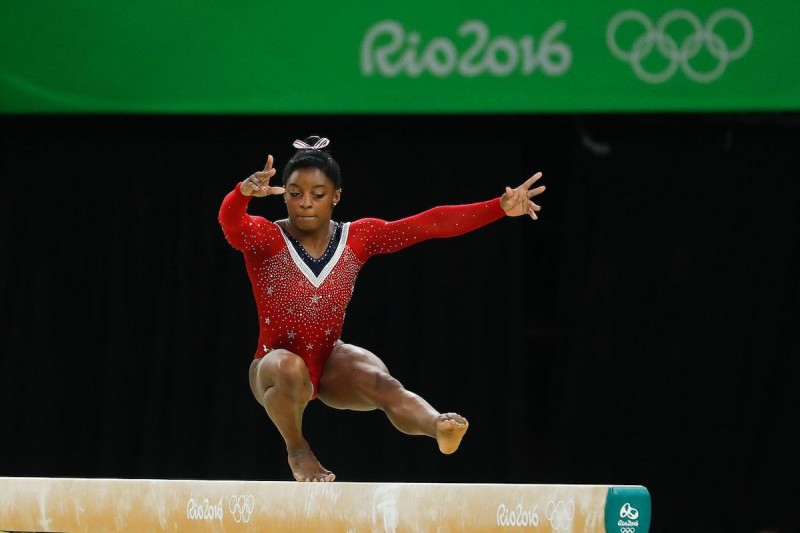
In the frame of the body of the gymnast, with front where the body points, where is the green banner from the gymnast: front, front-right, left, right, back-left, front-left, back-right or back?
back

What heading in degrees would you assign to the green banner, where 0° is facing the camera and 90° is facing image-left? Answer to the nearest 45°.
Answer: approximately 0°

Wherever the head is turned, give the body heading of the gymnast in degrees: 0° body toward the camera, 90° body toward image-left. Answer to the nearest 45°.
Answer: approximately 0°

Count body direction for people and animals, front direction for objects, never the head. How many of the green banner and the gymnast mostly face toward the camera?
2

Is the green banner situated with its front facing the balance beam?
yes

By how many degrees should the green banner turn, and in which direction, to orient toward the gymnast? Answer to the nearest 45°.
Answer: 0° — it already faces them
